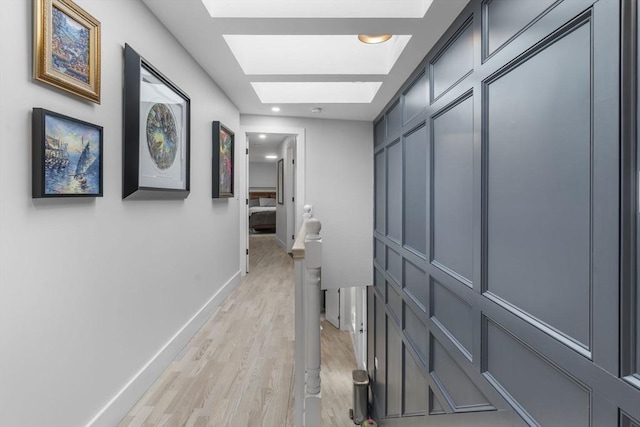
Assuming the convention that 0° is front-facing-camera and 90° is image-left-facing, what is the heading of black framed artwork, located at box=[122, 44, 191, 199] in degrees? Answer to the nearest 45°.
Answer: approximately 315°

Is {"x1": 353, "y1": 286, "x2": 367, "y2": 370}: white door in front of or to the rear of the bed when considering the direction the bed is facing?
in front

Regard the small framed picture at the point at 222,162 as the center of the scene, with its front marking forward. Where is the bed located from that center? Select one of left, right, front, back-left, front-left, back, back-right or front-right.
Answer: left

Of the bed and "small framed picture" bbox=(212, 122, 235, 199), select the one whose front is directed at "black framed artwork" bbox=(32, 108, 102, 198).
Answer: the bed

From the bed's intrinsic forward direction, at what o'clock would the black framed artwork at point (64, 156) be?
The black framed artwork is roughly at 12 o'clock from the bed.

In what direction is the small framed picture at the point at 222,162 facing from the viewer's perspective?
to the viewer's right

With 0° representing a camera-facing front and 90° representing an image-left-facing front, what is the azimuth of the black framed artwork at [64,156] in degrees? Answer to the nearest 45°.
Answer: approximately 315°

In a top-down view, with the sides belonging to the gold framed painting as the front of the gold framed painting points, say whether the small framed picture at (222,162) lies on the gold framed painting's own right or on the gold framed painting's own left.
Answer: on the gold framed painting's own left

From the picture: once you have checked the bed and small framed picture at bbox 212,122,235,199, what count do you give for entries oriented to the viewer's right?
1

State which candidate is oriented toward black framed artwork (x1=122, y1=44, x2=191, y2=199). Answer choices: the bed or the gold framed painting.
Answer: the bed
